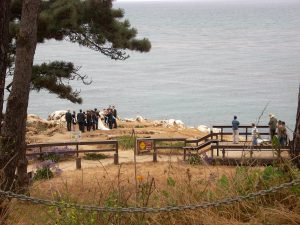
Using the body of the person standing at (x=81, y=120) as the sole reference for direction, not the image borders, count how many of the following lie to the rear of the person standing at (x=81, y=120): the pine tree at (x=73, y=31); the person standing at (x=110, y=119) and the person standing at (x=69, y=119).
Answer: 1

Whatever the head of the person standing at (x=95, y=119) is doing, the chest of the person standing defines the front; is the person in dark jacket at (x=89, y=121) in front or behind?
behind

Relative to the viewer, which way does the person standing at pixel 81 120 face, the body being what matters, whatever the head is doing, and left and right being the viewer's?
facing away from the viewer

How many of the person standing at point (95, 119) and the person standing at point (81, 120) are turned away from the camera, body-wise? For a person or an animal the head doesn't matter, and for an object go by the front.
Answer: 2

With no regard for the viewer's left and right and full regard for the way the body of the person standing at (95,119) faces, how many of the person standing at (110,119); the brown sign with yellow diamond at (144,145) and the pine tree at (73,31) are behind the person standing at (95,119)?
2

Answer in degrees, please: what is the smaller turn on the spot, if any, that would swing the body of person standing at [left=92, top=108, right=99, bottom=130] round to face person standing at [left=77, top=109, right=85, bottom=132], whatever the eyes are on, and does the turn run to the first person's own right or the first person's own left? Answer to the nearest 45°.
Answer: approximately 135° to the first person's own left

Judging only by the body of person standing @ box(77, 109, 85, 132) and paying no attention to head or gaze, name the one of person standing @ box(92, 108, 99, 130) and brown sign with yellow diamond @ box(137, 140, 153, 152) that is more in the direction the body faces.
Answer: the person standing

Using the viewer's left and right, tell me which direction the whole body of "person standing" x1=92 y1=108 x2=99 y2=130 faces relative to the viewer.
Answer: facing away from the viewer
